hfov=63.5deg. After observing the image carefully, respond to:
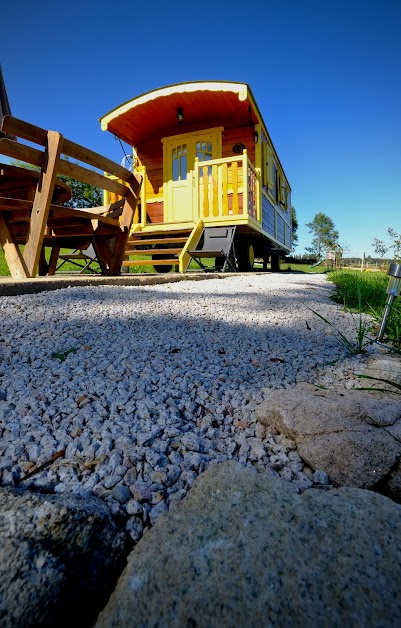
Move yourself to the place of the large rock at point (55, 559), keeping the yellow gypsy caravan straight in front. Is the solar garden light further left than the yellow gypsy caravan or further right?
right

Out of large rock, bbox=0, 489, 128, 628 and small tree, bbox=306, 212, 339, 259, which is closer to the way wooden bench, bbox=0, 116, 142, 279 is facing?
the small tree
